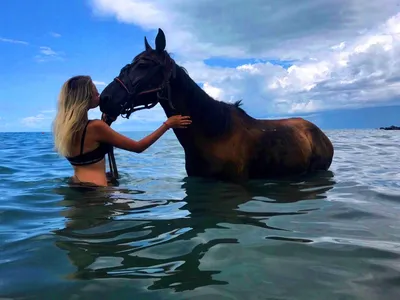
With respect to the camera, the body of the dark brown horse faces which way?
to the viewer's left

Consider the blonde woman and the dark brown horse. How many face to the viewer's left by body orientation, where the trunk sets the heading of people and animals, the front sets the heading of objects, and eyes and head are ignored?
1

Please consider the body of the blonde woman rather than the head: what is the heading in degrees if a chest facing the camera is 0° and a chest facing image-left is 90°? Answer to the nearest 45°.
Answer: approximately 225°

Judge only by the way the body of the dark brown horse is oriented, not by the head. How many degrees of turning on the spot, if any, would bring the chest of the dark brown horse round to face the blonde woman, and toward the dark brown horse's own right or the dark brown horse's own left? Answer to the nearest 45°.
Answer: approximately 45° to the dark brown horse's own left

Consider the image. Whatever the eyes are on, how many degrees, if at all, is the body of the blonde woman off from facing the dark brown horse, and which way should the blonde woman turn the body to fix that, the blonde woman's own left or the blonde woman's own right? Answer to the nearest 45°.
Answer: approximately 45° to the blonde woman's own right
